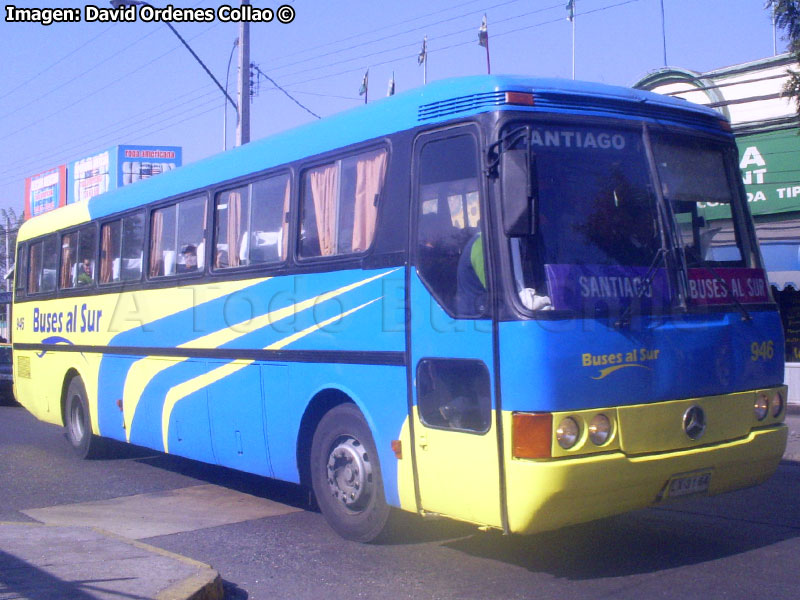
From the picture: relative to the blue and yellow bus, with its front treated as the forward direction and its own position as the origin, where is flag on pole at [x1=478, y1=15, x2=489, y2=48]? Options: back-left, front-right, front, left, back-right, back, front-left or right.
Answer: back-left

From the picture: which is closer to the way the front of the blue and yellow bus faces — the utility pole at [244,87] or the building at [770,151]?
the building

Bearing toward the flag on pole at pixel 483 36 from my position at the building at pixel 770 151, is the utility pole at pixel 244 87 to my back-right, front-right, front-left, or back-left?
front-left

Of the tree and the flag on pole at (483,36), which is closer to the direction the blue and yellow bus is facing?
the tree

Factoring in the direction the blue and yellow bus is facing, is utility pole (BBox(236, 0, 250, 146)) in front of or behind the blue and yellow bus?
behind

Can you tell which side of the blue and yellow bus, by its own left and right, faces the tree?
left

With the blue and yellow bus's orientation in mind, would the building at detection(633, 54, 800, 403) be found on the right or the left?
on its left

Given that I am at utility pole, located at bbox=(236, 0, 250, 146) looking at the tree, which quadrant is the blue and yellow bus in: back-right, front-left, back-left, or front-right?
front-right
